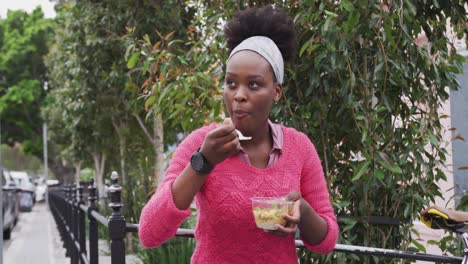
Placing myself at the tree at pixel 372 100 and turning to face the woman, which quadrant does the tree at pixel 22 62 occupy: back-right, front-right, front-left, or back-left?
back-right

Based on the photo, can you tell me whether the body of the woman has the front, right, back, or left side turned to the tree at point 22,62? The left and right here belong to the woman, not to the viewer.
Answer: back

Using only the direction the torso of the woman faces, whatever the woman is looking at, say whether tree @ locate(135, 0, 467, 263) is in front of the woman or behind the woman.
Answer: behind

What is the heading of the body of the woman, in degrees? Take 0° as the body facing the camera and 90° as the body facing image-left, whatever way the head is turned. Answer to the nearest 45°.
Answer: approximately 0°
